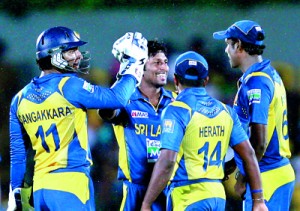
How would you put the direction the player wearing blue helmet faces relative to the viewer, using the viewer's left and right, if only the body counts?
facing away from the viewer and to the right of the viewer

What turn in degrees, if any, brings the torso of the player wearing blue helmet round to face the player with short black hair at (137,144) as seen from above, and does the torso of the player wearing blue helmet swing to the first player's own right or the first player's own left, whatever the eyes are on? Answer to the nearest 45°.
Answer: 0° — they already face them

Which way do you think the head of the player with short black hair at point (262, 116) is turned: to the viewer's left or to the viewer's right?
to the viewer's left

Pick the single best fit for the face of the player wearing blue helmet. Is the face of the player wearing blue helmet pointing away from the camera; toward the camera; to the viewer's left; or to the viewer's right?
to the viewer's right
